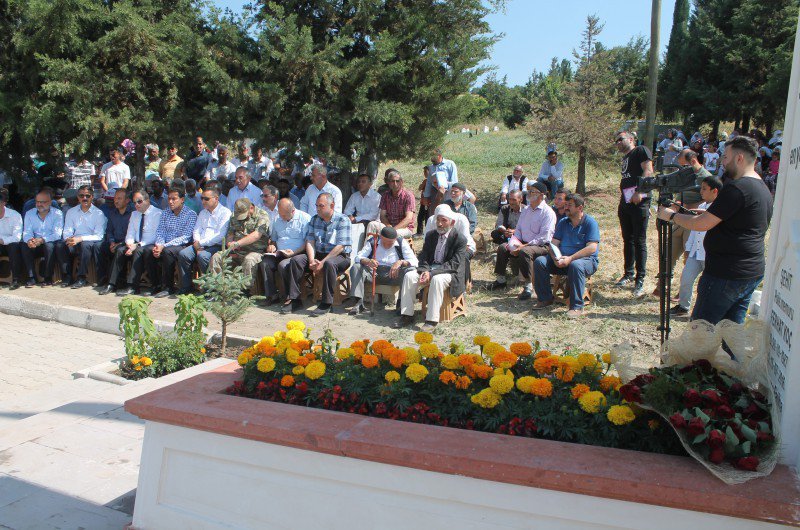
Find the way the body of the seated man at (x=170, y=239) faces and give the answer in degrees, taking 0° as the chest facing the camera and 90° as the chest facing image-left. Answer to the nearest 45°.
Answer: approximately 45°

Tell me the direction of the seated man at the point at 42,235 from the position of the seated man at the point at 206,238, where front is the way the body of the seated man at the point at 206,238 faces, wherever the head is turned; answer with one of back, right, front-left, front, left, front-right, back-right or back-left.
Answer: right

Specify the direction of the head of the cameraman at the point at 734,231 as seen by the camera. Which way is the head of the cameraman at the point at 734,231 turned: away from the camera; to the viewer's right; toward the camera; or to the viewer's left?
to the viewer's left

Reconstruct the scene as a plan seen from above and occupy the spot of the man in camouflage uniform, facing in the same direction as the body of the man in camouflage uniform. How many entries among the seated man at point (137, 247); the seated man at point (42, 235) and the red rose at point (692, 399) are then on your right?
2

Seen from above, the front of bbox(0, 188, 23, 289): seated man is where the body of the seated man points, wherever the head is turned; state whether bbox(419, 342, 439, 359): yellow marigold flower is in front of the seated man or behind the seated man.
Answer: in front

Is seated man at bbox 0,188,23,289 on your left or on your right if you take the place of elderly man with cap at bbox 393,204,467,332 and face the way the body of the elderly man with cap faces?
on your right

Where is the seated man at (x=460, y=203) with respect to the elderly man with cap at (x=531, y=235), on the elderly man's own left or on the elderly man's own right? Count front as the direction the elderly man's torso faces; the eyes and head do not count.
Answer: on the elderly man's own right

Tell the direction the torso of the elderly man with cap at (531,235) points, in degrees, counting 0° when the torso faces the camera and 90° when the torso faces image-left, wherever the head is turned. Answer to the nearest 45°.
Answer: approximately 45°
